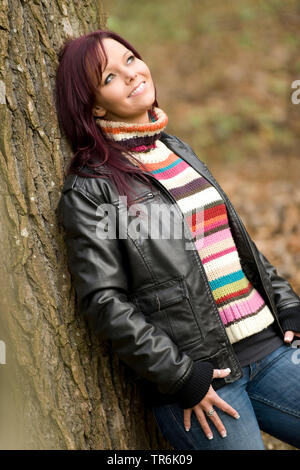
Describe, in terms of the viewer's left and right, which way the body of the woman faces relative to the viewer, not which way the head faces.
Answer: facing the viewer and to the right of the viewer

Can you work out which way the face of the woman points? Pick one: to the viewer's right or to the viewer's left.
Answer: to the viewer's right
